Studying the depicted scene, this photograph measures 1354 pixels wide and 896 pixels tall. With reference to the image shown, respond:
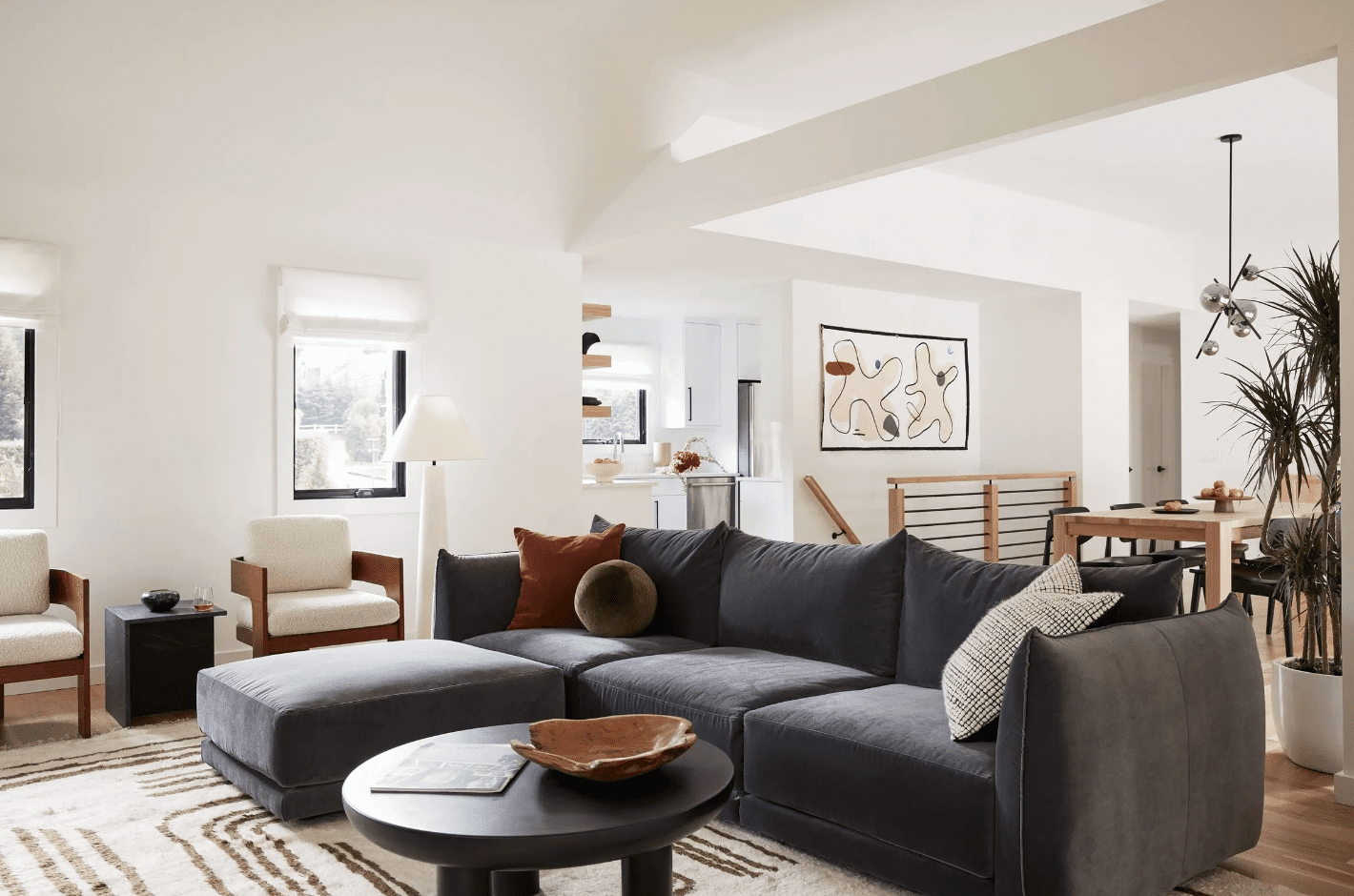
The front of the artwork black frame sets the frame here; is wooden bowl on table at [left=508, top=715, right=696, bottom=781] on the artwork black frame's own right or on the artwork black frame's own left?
on the artwork black frame's own right

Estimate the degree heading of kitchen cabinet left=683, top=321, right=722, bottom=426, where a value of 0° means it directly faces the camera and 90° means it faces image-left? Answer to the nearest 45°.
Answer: approximately 0°

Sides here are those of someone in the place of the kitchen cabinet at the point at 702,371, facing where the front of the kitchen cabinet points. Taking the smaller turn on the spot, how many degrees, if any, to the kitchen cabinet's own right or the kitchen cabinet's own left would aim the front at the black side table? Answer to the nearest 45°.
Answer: approximately 45° to the kitchen cabinet's own right
